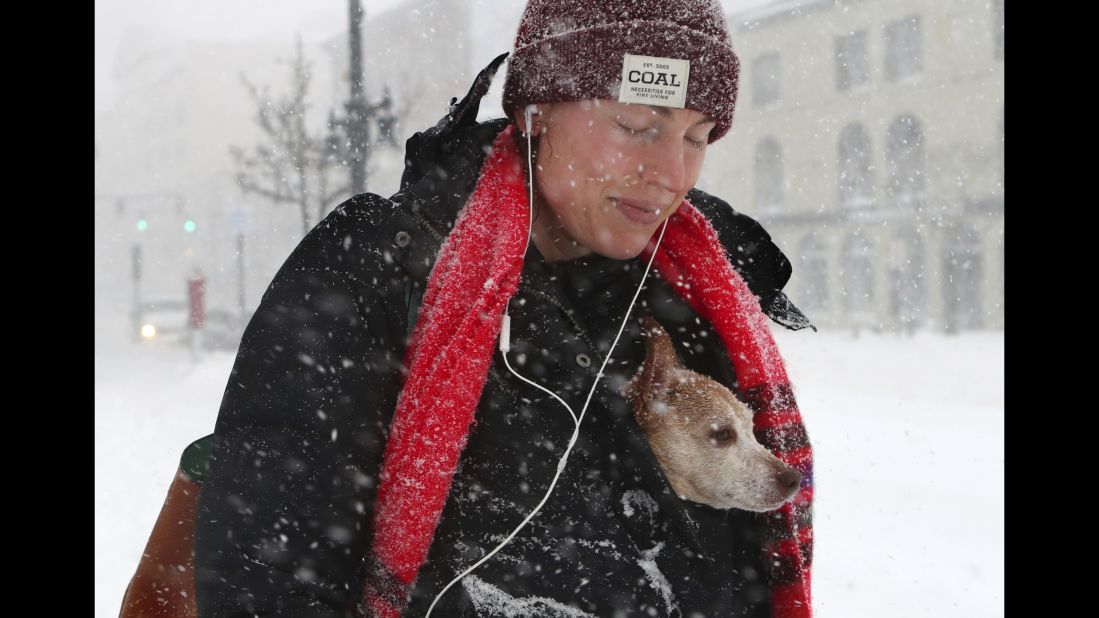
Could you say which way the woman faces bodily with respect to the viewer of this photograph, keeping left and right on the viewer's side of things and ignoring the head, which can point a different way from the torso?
facing the viewer and to the right of the viewer

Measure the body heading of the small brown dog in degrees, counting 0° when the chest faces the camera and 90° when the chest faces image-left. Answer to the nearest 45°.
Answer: approximately 270°

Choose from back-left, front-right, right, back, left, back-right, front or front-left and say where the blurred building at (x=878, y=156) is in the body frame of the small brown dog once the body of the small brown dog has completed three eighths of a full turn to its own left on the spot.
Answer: front-right

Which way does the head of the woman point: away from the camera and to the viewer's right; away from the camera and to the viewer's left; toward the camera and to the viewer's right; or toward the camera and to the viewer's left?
toward the camera and to the viewer's right

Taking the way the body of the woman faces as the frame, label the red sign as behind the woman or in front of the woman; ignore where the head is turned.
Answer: behind
